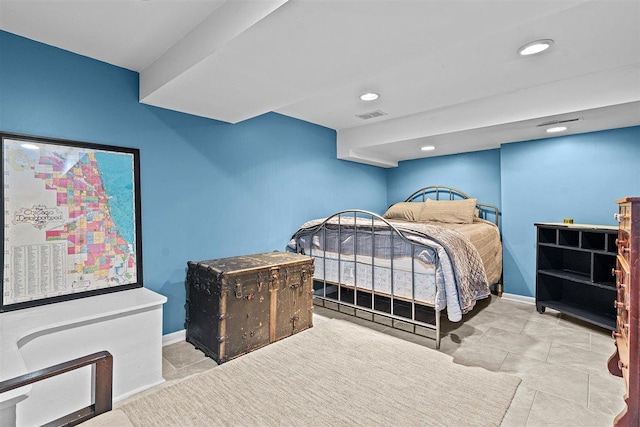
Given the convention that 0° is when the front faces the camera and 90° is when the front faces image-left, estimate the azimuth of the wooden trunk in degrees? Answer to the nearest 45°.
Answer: approximately 315°

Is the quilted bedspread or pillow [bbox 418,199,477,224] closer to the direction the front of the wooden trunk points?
the quilted bedspread

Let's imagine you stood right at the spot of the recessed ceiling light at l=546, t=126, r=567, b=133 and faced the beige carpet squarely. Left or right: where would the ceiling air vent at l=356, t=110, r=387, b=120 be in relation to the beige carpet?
right

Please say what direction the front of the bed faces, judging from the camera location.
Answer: facing the viewer and to the left of the viewer

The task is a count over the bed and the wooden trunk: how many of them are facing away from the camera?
0

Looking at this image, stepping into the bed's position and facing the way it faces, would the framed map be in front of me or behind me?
in front
